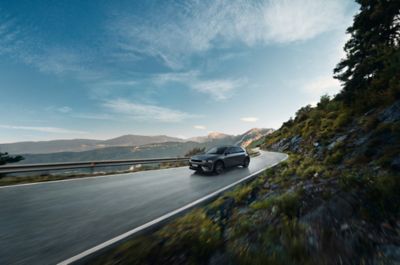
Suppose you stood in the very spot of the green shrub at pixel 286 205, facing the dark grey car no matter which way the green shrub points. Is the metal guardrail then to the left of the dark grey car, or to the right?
left

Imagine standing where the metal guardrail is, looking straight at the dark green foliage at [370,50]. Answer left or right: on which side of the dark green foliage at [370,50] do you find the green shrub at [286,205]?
right

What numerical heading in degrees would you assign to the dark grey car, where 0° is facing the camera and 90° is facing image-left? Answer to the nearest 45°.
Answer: approximately 45°

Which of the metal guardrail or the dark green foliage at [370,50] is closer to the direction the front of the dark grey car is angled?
the metal guardrail

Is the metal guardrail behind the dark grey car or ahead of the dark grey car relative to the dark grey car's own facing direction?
ahead

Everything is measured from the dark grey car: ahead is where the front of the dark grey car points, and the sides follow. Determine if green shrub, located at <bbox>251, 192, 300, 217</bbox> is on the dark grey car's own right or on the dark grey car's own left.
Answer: on the dark grey car's own left

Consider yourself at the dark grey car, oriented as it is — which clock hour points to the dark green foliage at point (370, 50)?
The dark green foliage is roughly at 7 o'clock from the dark grey car.

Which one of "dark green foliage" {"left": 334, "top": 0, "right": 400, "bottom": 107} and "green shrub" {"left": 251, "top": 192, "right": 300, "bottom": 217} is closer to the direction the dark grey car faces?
the green shrub
